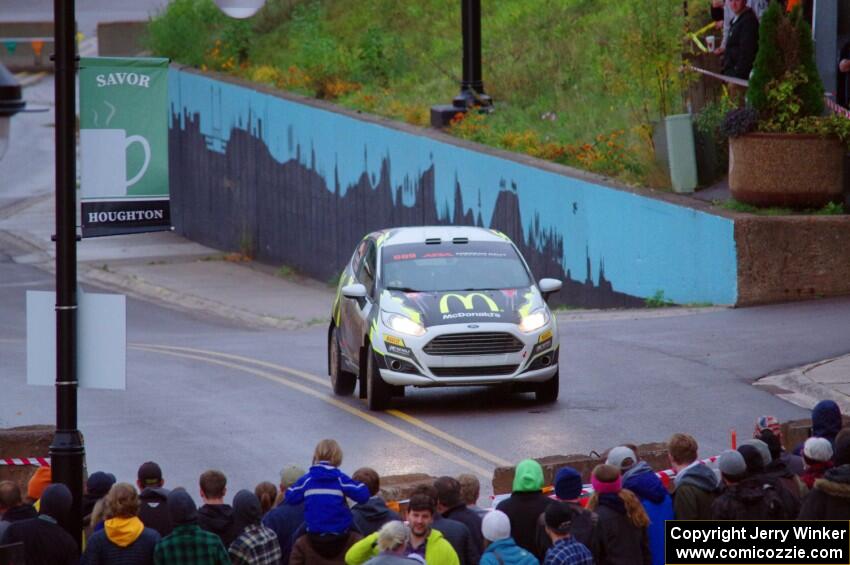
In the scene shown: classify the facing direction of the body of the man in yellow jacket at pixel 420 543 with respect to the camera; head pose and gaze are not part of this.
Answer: toward the camera

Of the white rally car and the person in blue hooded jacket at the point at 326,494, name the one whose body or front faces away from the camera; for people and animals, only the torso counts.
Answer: the person in blue hooded jacket

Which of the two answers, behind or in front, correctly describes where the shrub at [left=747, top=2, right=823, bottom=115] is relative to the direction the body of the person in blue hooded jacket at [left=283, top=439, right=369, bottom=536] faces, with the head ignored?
in front

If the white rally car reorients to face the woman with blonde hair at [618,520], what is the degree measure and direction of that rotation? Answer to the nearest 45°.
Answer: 0° — it already faces them

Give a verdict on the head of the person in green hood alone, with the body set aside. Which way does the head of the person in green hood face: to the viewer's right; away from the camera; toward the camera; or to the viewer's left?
away from the camera

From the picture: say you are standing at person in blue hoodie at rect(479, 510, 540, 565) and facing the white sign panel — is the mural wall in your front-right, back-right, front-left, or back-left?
front-right

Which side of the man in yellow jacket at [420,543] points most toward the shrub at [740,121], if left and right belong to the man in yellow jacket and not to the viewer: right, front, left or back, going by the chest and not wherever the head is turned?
back

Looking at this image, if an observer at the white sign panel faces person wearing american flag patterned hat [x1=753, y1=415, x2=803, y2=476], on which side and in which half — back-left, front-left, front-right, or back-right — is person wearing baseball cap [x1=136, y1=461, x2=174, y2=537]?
front-right

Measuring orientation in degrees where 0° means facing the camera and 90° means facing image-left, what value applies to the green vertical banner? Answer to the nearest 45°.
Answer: approximately 0°

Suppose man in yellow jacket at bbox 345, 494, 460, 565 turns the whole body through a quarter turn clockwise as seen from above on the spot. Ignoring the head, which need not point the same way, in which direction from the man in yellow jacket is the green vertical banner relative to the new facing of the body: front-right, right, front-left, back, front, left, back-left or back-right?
front-right

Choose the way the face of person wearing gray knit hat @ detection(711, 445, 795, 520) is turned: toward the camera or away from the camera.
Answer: away from the camera

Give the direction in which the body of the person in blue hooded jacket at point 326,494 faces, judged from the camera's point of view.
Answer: away from the camera

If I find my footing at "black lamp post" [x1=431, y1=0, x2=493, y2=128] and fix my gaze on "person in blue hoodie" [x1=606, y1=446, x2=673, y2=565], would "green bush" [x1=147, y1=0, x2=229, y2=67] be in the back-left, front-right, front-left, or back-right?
back-right

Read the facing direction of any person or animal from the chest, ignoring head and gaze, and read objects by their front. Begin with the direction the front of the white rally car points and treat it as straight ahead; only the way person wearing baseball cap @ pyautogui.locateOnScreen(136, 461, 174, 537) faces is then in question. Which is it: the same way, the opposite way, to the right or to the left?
the opposite way

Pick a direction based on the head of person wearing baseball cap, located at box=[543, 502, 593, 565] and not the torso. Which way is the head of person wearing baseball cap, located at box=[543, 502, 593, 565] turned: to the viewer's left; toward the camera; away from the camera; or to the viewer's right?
away from the camera
